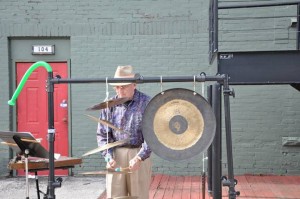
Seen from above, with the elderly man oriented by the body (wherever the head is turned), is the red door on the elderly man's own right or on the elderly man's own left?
on the elderly man's own right

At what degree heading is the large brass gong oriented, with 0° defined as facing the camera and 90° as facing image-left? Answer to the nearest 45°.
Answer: approximately 0°

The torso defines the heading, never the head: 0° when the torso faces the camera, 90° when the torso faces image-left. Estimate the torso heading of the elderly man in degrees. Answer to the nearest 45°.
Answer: approximately 45°

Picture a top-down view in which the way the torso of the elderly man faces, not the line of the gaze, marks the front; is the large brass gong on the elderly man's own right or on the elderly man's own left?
on the elderly man's own left

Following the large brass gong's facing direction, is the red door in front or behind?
behind

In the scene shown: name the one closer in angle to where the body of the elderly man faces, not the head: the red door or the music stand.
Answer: the music stand
